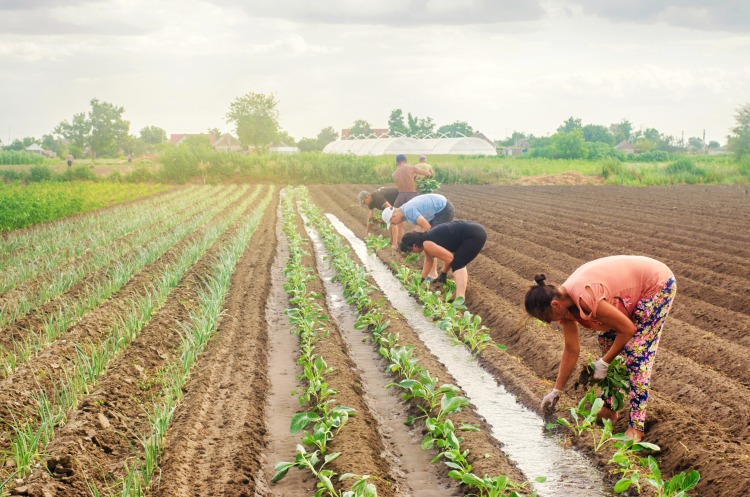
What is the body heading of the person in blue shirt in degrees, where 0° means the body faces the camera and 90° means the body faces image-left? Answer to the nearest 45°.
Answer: approximately 90°

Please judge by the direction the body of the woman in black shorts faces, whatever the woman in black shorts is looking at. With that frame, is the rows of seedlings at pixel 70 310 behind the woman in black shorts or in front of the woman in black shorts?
in front

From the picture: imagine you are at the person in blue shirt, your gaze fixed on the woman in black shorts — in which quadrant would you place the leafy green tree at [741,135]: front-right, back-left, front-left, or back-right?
back-left

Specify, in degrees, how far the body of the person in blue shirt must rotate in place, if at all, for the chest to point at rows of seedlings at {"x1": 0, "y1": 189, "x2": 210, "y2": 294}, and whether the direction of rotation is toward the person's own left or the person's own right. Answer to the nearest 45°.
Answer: approximately 45° to the person's own right

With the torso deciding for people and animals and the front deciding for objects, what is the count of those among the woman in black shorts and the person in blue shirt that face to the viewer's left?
2

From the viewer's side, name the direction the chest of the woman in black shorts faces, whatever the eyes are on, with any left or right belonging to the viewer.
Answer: facing to the left of the viewer

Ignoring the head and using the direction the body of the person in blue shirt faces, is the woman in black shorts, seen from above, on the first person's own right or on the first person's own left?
on the first person's own left

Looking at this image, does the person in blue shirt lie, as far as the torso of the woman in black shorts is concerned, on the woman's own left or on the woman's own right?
on the woman's own right

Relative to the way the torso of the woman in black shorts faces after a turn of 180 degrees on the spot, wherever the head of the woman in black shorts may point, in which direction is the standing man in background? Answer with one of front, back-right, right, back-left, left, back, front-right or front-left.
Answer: left
